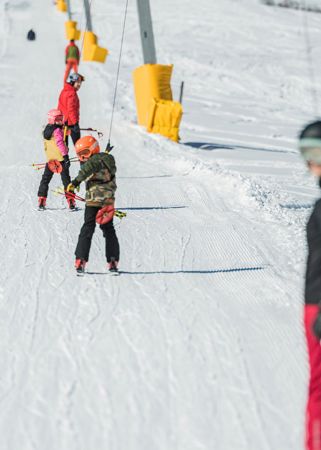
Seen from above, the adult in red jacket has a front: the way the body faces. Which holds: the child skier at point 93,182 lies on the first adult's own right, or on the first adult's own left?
on the first adult's own right
